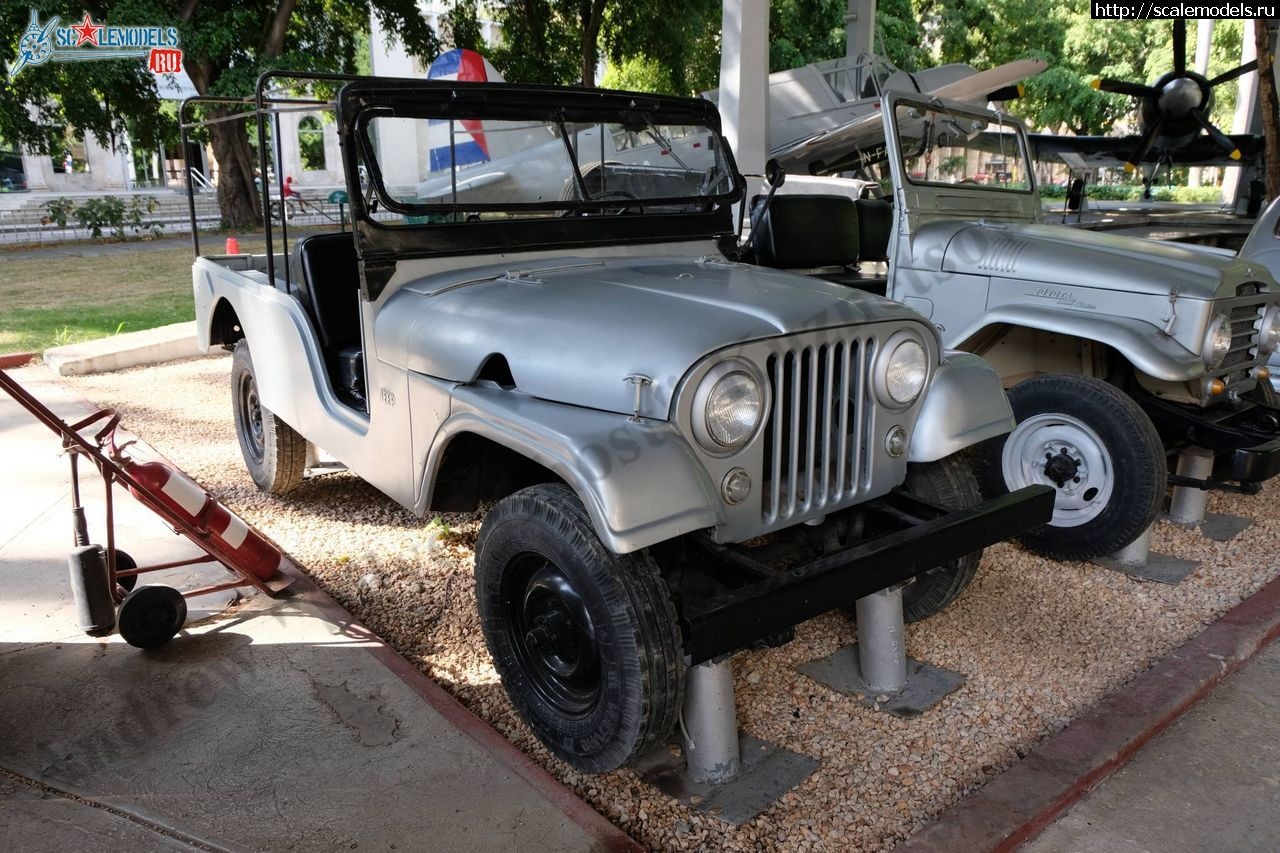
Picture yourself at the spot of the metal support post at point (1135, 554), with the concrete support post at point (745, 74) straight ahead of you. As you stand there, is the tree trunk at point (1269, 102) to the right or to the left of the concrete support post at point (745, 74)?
right

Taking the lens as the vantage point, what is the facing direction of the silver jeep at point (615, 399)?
facing the viewer and to the right of the viewer

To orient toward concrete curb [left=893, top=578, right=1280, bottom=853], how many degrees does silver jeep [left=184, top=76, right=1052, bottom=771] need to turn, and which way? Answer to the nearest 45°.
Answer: approximately 45° to its left

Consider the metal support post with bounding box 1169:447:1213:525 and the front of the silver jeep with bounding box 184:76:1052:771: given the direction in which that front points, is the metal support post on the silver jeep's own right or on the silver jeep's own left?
on the silver jeep's own left

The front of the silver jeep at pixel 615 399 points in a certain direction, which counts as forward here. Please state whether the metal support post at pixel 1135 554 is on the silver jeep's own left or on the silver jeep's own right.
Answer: on the silver jeep's own left

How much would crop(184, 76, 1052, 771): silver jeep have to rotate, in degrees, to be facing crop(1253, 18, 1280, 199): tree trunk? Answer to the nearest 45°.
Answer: approximately 90° to its left

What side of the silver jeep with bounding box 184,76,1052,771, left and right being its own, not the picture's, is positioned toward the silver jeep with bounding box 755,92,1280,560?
left

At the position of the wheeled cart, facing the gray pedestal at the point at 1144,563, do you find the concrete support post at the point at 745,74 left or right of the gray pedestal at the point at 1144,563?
left

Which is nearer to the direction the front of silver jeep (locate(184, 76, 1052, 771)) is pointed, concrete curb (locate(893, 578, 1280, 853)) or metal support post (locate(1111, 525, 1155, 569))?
the concrete curb

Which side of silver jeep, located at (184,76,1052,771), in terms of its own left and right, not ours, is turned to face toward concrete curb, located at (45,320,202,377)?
back
